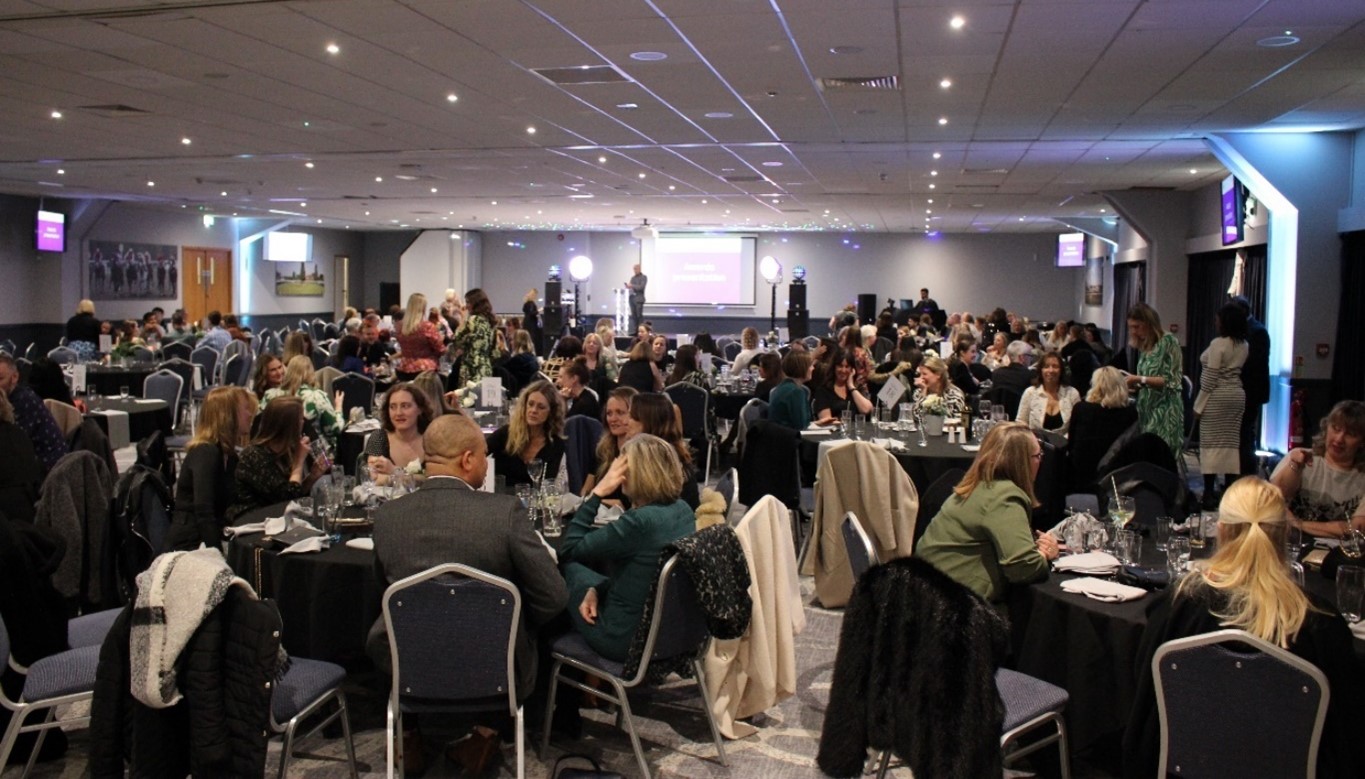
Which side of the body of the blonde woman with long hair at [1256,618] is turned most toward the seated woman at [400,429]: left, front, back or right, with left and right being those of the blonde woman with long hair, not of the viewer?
left

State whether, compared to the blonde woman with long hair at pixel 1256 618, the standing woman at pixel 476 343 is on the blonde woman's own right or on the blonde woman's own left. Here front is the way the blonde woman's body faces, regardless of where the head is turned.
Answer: on the blonde woman's own left

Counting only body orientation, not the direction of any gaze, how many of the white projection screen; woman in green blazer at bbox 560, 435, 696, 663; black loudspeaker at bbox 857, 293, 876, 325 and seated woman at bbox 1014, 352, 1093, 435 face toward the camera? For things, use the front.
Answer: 3

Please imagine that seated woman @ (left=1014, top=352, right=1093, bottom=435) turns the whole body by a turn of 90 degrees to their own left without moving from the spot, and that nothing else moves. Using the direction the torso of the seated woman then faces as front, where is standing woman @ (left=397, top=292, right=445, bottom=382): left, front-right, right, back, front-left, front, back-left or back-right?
back

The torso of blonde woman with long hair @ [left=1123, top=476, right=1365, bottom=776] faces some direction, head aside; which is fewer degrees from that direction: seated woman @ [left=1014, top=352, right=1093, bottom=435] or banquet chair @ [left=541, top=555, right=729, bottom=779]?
the seated woman

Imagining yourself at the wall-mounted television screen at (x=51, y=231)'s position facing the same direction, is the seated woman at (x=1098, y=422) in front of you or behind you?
in front

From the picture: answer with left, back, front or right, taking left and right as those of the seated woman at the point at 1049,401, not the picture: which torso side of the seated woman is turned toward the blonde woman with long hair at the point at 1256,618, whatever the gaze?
front

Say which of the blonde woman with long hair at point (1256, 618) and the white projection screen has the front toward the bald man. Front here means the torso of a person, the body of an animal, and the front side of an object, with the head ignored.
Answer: the white projection screen

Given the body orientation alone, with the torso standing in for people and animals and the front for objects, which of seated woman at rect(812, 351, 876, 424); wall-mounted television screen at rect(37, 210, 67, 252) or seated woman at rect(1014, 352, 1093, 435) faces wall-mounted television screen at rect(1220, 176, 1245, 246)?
wall-mounted television screen at rect(37, 210, 67, 252)

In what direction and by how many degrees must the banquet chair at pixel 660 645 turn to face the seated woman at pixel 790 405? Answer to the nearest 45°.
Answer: approximately 45° to its right

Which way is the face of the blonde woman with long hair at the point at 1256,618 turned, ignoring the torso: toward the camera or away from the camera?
away from the camera
